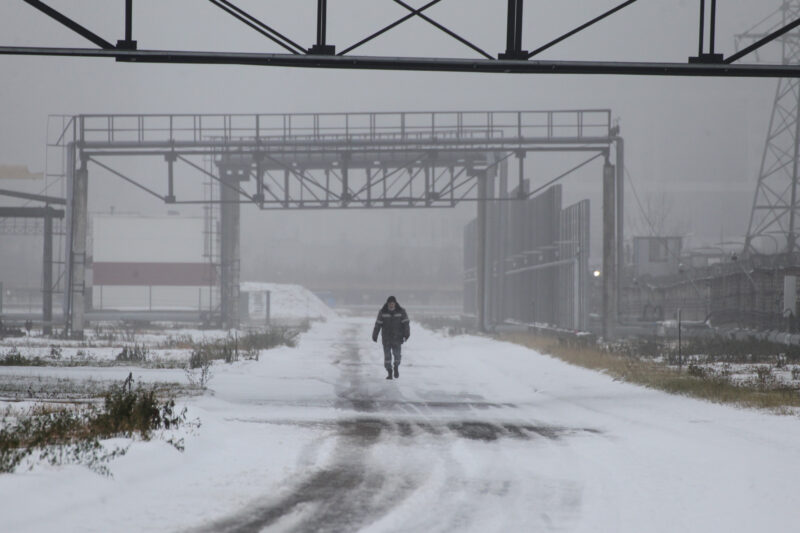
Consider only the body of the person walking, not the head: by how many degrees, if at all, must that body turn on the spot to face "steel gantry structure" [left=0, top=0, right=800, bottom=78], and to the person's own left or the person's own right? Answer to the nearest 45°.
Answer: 0° — they already face it

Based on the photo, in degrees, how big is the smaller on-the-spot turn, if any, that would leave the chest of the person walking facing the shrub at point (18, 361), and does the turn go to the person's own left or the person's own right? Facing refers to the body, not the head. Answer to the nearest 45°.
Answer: approximately 90° to the person's own right

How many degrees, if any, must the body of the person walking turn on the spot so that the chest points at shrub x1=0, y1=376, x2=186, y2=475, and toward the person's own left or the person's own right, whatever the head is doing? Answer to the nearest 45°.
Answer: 0° — they already face it

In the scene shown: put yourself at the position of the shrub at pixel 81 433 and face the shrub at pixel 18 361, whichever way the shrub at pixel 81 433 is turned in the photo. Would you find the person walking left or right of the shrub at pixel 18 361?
right

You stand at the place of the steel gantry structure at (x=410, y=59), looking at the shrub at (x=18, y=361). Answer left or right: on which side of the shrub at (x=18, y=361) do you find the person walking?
right

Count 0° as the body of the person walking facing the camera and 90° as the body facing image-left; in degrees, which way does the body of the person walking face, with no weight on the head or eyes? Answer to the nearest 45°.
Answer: approximately 0°

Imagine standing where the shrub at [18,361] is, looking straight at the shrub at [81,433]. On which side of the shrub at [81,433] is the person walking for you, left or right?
left
